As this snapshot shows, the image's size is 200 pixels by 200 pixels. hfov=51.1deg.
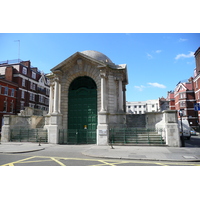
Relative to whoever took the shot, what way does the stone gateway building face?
facing the viewer

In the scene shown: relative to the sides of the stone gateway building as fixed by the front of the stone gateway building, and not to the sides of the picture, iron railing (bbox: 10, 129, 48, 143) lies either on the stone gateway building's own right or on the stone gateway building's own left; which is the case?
on the stone gateway building's own right

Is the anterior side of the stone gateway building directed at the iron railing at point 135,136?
no
